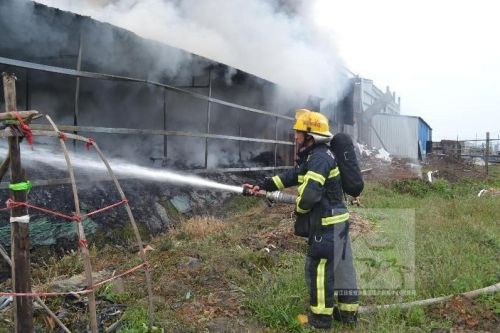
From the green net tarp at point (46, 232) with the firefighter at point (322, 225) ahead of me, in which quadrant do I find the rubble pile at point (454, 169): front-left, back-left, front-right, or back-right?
front-left

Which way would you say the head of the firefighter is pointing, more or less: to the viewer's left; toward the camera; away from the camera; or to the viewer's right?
to the viewer's left

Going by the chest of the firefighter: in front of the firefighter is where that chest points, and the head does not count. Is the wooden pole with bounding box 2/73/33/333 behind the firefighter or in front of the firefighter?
in front

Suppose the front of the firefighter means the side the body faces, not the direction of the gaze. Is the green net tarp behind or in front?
in front

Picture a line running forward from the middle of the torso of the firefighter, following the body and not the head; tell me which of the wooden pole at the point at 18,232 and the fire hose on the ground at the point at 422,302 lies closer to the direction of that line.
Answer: the wooden pole

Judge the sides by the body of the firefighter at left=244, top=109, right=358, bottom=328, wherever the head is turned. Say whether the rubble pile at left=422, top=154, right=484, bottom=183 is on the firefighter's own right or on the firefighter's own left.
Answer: on the firefighter's own right

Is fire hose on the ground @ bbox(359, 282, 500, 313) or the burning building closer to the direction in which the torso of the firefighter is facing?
the burning building

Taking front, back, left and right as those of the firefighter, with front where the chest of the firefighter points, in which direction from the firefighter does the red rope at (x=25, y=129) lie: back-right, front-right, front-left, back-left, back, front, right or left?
front-left

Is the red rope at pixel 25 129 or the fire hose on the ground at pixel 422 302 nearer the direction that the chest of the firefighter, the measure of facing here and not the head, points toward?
the red rope

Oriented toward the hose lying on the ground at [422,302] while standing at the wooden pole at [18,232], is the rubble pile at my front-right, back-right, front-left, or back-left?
front-left

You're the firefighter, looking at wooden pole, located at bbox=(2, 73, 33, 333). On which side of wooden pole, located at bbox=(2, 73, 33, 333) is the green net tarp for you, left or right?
right

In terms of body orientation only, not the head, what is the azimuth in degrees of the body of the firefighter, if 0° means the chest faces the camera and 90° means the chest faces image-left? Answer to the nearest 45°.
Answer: approximately 90°
